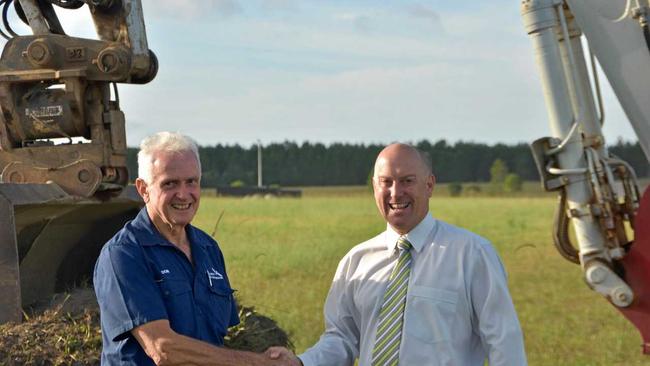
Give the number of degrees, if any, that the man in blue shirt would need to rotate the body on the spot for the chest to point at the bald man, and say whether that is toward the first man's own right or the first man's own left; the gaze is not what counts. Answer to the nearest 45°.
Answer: approximately 45° to the first man's own left

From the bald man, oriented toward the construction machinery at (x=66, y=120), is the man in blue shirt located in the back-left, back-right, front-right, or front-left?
front-left

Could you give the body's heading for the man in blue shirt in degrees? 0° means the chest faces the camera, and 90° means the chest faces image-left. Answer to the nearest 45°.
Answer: approximately 315°

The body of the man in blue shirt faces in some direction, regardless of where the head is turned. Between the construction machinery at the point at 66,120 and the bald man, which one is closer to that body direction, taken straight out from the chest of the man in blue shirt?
the bald man

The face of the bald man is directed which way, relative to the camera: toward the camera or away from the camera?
toward the camera
